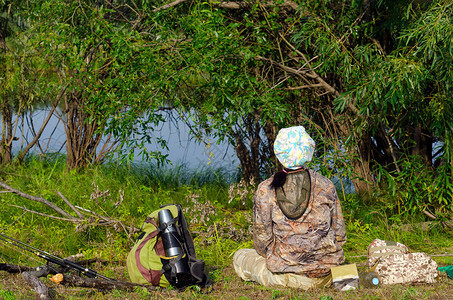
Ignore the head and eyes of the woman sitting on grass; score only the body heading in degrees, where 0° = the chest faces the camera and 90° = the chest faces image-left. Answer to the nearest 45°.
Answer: approximately 180°

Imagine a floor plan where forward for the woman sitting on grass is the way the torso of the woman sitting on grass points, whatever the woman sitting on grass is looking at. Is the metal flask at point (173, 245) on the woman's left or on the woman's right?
on the woman's left

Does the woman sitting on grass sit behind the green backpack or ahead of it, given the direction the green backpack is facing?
behind

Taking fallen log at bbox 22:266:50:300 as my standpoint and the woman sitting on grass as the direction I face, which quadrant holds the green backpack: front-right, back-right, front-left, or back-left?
front-left

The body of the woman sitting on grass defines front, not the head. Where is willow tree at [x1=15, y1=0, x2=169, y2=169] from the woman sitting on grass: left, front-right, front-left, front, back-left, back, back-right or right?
front-left

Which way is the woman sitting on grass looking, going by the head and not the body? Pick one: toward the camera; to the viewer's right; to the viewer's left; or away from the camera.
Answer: away from the camera

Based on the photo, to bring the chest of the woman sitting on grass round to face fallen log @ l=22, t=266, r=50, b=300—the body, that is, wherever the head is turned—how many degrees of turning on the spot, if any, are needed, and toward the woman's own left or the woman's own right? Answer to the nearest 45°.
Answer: approximately 90° to the woman's own left

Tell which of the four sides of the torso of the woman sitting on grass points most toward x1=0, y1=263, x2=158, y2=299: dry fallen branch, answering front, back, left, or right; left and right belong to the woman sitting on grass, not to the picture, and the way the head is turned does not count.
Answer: left
